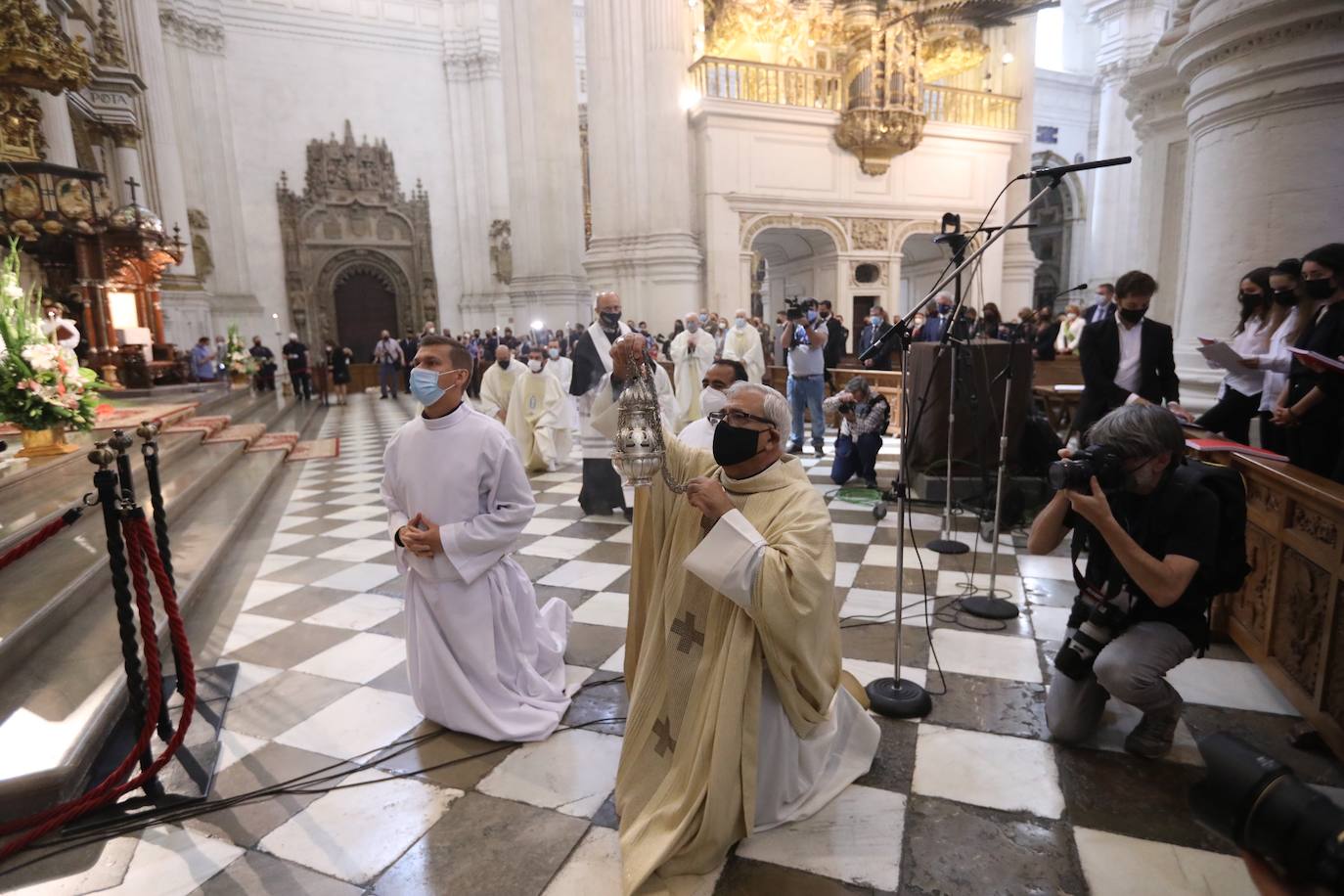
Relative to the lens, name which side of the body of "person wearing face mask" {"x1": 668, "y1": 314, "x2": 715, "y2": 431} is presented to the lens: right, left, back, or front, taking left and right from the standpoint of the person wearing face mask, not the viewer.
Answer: front

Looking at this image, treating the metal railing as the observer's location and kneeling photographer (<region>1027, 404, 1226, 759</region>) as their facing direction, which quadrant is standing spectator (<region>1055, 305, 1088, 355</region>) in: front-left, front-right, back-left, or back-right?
front-left

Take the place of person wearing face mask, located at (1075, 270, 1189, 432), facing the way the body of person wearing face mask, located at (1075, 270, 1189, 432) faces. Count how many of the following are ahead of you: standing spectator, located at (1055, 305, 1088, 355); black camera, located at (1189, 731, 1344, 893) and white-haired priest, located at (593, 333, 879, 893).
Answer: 2

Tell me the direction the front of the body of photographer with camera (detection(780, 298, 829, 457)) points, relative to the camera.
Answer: toward the camera

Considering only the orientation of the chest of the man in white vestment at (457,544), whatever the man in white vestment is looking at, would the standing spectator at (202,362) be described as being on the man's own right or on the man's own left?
on the man's own right

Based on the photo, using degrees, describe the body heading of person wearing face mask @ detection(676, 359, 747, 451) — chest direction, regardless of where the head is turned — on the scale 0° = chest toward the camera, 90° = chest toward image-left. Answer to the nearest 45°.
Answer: approximately 45°

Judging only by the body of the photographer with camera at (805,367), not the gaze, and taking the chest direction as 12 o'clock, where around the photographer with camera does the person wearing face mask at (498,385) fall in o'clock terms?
The person wearing face mask is roughly at 3 o'clock from the photographer with camera.

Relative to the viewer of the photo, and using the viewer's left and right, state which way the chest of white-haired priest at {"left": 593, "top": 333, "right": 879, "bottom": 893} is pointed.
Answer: facing the viewer and to the left of the viewer

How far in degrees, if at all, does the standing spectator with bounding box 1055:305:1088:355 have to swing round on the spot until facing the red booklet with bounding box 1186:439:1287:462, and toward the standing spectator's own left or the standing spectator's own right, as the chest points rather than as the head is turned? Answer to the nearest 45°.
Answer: approximately 45° to the standing spectator's own left

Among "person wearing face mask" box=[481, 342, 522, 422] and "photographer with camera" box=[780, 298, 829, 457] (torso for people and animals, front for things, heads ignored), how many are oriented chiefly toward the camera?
2

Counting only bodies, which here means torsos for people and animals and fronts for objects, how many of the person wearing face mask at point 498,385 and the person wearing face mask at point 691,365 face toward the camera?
2

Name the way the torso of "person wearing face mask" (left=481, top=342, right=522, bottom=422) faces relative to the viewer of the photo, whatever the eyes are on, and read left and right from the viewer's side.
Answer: facing the viewer

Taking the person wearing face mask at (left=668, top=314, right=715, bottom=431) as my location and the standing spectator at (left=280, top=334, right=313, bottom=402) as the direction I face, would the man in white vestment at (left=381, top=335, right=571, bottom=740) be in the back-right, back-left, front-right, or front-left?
back-left

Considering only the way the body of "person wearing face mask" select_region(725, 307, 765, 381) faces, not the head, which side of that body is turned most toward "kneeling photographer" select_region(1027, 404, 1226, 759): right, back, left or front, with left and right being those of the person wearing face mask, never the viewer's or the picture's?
front

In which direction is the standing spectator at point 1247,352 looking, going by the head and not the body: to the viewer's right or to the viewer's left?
to the viewer's left
